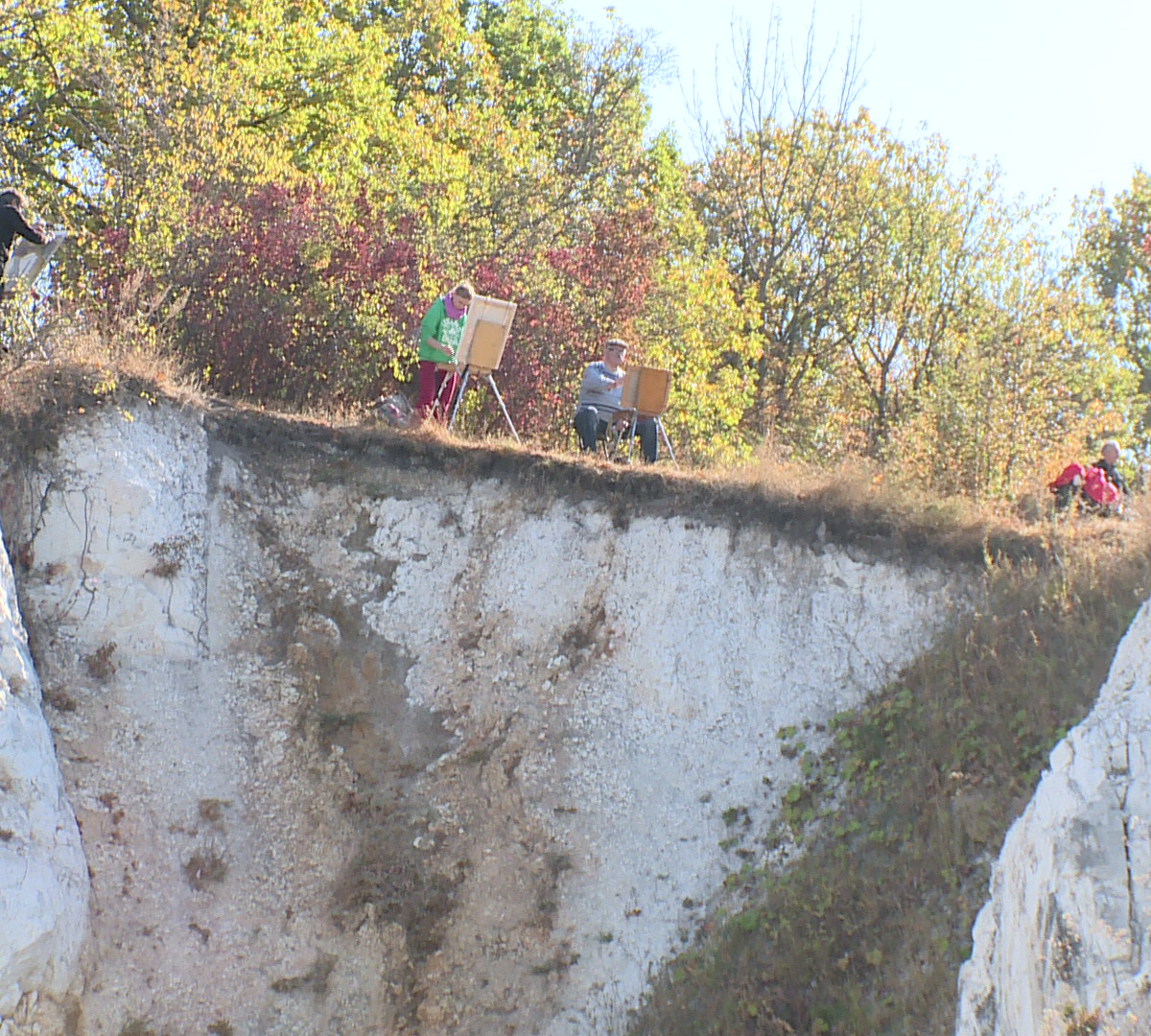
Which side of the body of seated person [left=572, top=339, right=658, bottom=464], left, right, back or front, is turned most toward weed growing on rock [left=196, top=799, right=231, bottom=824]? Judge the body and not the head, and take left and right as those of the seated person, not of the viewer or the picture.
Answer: right

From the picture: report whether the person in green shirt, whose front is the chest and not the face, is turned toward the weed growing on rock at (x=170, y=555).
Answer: no

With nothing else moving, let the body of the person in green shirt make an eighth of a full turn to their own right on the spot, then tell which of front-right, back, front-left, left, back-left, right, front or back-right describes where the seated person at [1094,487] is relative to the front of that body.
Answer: left

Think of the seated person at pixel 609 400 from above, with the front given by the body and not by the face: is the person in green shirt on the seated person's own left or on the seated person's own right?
on the seated person's own right

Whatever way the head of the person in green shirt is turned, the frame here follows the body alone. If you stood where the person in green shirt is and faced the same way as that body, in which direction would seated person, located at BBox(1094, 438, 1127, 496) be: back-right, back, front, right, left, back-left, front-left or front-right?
front-left

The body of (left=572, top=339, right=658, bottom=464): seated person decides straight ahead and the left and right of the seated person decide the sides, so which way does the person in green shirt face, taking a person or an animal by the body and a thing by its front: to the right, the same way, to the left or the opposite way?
the same way

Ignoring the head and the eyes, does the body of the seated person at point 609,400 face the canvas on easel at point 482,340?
no

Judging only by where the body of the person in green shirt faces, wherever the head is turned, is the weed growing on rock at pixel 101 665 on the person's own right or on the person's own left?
on the person's own right

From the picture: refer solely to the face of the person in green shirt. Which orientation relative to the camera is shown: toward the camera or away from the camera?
toward the camera

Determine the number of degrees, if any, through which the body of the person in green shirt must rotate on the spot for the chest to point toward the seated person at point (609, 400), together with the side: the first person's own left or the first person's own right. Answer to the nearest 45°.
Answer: approximately 45° to the first person's own left

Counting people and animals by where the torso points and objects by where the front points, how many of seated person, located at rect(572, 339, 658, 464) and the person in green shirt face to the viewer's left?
0

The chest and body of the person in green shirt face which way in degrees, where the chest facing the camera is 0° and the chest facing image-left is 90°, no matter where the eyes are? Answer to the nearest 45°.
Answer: approximately 315°

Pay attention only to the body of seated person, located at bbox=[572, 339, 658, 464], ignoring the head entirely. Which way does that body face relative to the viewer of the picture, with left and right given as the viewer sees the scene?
facing the viewer and to the right of the viewer
